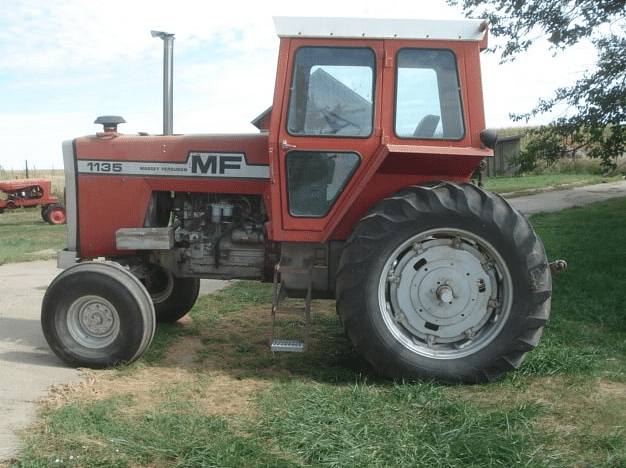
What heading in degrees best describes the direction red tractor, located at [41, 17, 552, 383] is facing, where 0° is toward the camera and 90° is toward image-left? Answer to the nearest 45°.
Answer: approximately 90°

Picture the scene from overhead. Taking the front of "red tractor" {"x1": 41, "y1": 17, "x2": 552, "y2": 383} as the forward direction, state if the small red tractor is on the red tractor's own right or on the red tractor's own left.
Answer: on the red tractor's own right
